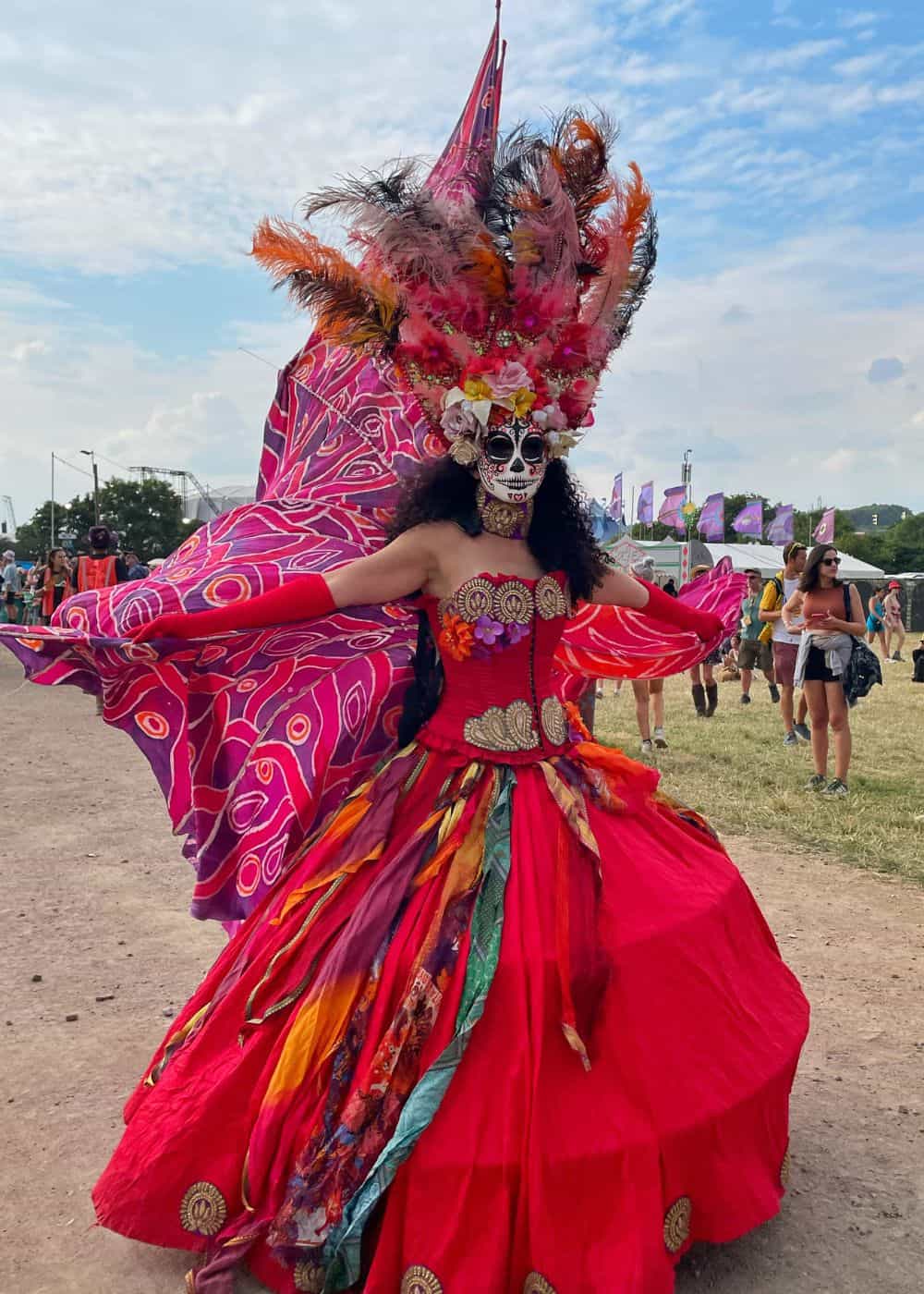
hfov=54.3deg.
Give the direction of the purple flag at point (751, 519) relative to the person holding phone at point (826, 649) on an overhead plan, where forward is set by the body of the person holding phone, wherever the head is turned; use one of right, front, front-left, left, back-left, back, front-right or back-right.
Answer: back

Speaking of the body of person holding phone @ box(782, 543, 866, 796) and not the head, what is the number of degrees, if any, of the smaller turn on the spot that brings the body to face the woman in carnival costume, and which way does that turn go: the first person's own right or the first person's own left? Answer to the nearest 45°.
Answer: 0° — they already face them

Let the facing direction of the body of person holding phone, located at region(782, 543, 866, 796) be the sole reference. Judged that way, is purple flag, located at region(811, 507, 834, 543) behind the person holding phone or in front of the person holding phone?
behind

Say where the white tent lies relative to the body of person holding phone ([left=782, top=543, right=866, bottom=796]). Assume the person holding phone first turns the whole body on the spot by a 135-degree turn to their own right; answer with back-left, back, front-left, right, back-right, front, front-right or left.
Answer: front-right

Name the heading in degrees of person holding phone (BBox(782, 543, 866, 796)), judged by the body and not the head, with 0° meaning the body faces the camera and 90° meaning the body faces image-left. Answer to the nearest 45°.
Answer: approximately 0°

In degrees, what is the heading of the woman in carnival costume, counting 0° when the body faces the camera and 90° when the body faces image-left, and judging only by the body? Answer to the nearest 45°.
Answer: approximately 315°

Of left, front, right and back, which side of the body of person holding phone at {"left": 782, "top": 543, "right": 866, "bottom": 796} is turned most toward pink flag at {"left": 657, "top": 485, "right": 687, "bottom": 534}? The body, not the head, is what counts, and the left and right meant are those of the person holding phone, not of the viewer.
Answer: back

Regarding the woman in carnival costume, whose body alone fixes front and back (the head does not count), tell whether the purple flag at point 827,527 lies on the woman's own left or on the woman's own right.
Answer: on the woman's own left
